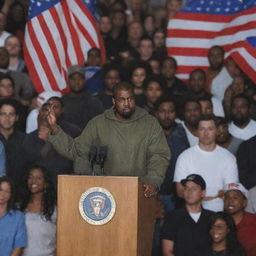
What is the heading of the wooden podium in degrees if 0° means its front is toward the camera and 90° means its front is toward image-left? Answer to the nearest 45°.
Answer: approximately 0°

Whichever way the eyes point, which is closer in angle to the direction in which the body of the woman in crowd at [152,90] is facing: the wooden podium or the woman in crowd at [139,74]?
the wooden podium

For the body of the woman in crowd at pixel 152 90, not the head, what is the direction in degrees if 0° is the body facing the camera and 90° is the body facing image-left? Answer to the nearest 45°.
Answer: approximately 45°
